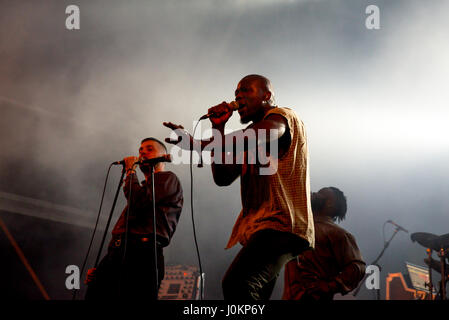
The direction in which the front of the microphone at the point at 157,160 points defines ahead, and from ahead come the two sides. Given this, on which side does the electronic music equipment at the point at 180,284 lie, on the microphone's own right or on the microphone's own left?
on the microphone's own left

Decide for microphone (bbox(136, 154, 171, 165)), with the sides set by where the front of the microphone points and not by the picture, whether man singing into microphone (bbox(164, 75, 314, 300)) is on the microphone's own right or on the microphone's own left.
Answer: on the microphone's own right

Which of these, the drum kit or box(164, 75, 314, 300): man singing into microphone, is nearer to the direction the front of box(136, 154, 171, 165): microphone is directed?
the drum kit
